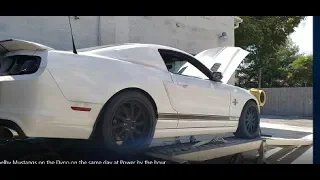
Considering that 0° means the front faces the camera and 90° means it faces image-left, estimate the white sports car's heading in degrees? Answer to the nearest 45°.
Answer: approximately 225°
